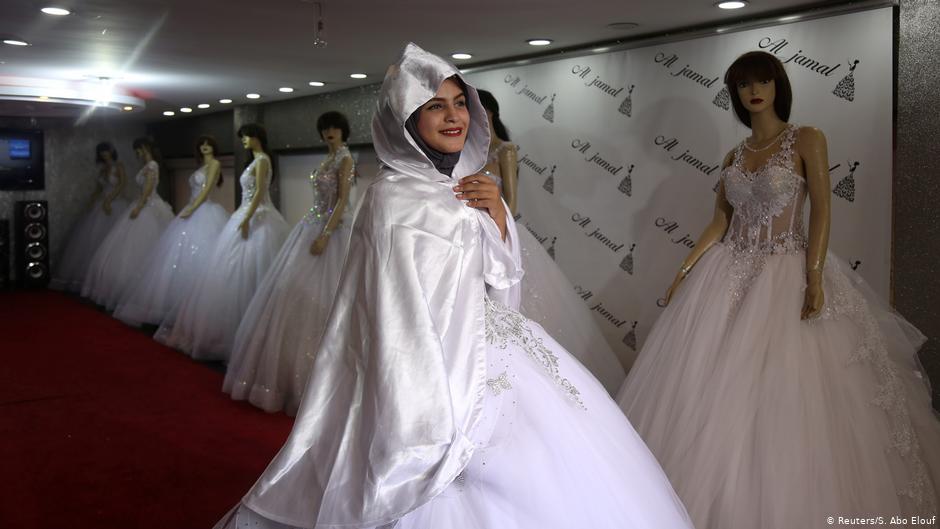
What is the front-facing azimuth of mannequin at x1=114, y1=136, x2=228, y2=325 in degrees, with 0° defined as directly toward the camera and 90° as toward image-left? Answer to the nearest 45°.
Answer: approximately 45°

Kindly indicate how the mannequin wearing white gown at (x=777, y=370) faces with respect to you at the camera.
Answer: facing the viewer and to the left of the viewer

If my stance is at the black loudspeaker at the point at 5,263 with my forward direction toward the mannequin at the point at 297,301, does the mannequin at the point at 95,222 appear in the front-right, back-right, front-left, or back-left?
front-left

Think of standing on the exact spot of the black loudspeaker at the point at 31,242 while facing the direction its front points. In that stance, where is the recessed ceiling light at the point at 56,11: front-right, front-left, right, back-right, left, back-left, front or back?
front

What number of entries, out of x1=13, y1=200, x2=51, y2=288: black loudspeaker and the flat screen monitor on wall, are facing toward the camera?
2

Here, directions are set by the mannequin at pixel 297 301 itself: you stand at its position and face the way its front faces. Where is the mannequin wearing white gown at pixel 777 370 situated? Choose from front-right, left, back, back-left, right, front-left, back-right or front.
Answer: left

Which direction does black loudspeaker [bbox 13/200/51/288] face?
toward the camera

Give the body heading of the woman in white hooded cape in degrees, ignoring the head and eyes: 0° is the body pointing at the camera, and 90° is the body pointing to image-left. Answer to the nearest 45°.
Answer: approximately 315°

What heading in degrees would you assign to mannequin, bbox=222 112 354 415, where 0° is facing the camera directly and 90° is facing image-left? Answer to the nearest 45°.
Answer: approximately 45°
